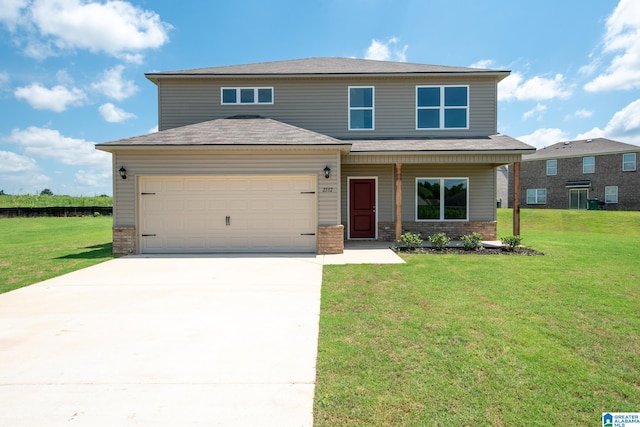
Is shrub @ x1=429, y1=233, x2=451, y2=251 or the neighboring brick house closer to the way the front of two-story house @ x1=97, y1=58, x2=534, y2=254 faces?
the shrub

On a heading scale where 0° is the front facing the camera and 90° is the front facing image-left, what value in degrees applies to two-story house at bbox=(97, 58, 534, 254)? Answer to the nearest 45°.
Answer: approximately 0°

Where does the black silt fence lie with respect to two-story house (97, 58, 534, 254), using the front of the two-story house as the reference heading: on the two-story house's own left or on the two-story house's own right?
on the two-story house's own right

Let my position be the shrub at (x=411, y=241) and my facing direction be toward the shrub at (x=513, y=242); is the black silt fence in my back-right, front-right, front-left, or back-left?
back-left
